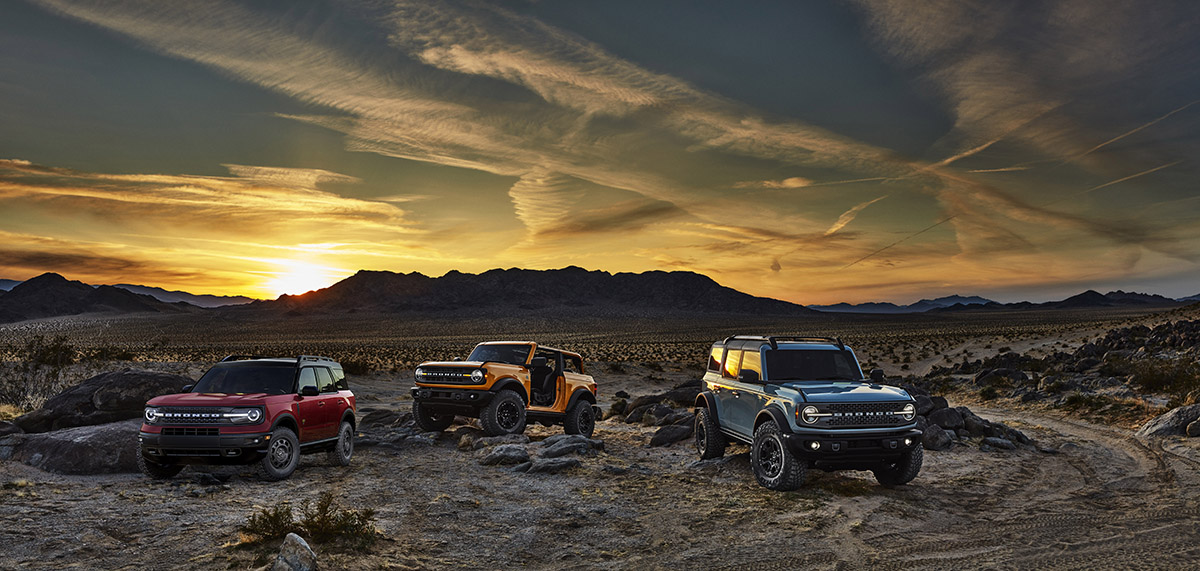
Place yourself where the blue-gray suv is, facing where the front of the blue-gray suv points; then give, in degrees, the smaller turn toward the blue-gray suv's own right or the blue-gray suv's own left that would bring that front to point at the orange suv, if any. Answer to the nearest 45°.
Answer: approximately 180°

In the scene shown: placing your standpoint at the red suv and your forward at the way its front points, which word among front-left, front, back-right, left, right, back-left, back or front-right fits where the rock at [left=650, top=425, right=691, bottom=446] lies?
back-left

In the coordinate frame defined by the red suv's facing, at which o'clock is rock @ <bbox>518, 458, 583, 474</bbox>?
The rock is roughly at 8 o'clock from the red suv.

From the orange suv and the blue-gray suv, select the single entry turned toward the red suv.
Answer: the orange suv

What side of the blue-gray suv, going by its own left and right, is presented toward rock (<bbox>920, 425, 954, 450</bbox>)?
left

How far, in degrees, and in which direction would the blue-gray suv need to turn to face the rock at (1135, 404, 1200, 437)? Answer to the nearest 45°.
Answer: approximately 90° to its left

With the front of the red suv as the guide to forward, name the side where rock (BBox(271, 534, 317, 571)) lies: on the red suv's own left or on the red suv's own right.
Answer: on the red suv's own left

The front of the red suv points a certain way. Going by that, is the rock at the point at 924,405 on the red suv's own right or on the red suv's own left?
on the red suv's own left

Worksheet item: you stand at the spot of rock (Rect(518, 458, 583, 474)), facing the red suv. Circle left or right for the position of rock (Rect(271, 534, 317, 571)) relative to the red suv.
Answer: left

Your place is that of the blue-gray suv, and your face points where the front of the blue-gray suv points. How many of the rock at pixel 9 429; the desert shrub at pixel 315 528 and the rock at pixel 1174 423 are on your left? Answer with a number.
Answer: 1

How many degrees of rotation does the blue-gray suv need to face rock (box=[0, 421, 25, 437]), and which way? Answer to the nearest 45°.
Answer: approximately 135° to its right
